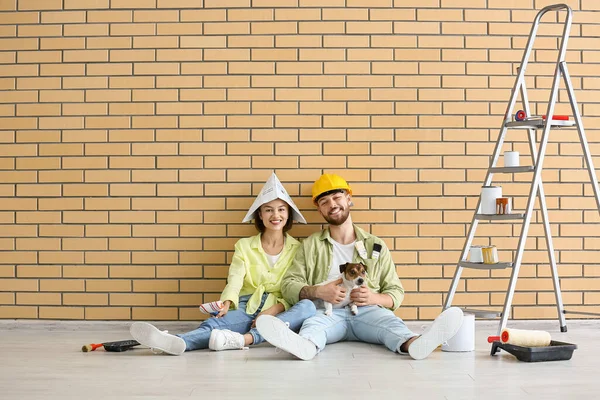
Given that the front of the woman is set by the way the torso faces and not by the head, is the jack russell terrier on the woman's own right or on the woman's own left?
on the woman's own left

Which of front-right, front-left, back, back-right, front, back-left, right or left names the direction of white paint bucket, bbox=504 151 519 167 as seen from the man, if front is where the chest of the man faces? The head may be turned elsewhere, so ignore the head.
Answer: left

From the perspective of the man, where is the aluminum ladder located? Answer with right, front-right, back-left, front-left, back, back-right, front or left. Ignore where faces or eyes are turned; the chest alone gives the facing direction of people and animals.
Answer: left

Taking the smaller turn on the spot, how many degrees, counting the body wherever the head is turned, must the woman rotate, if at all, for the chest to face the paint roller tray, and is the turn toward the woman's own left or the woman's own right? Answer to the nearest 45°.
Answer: approximately 45° to the woman's own left

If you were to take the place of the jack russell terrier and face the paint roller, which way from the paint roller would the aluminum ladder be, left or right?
left

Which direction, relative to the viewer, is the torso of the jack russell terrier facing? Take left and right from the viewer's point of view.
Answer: facing the viewer and to the right of the viewer

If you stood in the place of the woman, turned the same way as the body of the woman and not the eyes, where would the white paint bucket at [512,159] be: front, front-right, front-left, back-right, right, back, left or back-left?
left

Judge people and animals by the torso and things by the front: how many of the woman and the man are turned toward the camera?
2

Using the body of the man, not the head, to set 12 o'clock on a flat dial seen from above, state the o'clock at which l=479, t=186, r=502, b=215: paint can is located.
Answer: The paint can is roughly at 9 o'clock from the man.

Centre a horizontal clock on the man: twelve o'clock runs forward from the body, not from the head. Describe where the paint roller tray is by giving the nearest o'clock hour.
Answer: The paint roller tray is roughly at 10 o'clock from the man.

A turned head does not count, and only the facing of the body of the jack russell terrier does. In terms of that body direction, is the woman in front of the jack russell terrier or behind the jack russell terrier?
behind

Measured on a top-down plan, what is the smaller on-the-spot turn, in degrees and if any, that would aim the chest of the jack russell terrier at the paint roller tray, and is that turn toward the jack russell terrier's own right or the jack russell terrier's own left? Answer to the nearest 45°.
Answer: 0° — it already faces it

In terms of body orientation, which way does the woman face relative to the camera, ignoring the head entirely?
toward the camera
